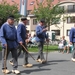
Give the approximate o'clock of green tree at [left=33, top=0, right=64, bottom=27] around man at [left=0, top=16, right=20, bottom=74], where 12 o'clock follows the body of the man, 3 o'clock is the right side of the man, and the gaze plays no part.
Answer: The green tree is roughly at 8 o'clock from the man.

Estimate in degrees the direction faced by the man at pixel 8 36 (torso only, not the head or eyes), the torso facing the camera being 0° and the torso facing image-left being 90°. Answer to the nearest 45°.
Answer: approximately 315°
